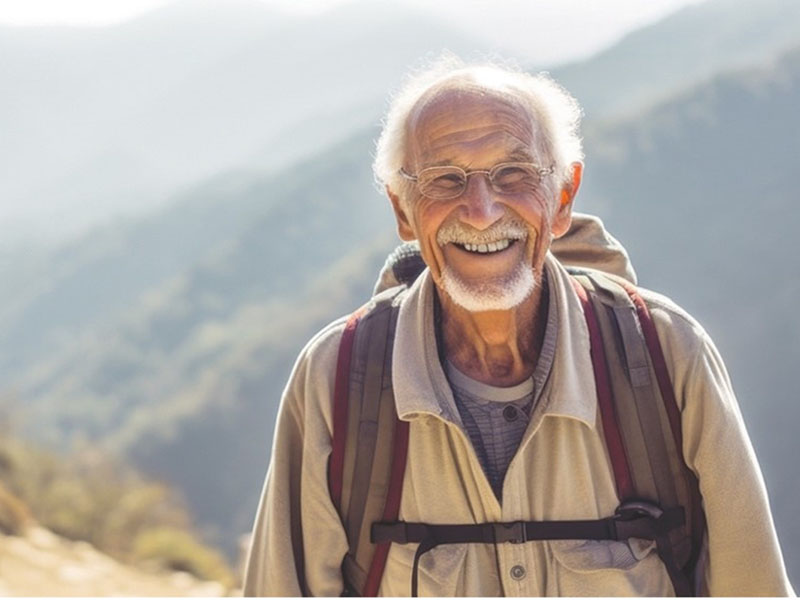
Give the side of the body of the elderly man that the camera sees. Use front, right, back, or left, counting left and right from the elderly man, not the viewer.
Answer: front

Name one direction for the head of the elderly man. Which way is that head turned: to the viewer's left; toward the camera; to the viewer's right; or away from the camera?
toward the camera

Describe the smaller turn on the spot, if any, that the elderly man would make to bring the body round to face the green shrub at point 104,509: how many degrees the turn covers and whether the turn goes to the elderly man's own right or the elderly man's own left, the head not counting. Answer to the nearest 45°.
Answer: approximately 135° to the elderly man's own right
